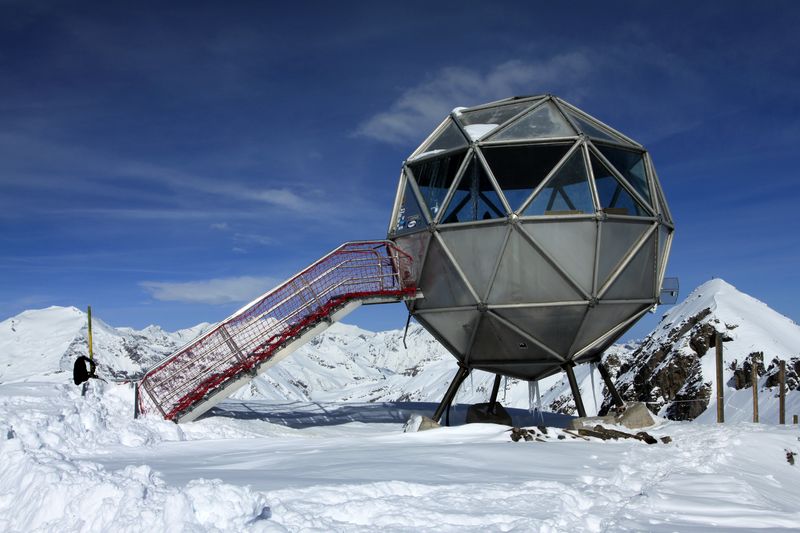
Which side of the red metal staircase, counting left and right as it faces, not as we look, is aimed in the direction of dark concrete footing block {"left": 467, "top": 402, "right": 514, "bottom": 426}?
back

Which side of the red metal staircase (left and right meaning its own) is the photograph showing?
left

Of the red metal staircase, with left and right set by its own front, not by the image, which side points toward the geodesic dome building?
back
